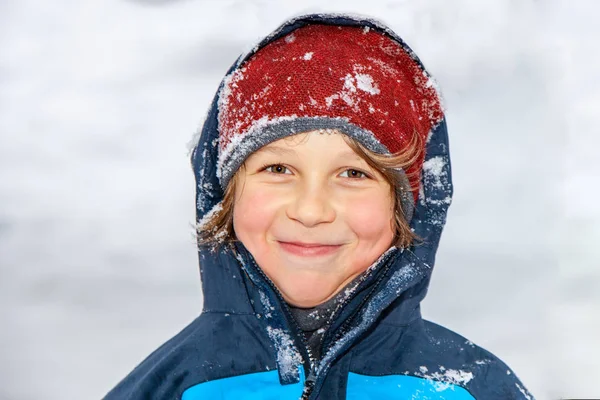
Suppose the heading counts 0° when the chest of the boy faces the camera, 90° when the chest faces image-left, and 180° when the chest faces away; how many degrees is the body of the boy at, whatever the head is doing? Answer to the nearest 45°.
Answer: approximately 0°
